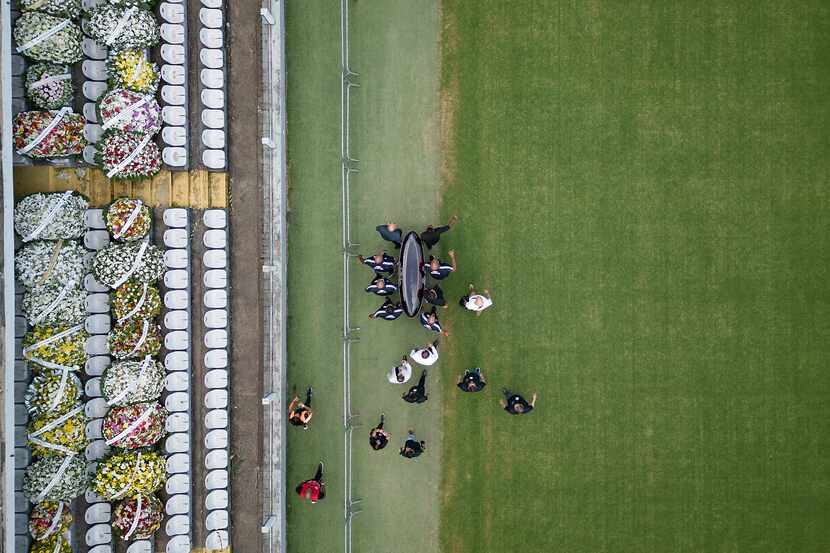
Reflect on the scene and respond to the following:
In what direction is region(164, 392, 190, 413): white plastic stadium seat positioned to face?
to the viewer's right

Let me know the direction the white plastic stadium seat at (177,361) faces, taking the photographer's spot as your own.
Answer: facing to the right of the viewer

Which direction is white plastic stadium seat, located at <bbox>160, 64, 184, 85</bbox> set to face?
to the viewer's right

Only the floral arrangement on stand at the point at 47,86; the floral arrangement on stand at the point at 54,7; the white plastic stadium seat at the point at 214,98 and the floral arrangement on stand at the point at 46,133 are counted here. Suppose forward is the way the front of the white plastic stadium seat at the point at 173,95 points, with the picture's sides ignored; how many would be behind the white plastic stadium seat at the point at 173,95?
3

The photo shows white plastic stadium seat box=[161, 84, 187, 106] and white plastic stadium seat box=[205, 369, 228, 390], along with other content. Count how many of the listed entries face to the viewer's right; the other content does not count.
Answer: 2

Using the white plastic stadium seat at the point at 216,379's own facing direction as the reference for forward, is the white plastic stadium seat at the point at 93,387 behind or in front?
behind

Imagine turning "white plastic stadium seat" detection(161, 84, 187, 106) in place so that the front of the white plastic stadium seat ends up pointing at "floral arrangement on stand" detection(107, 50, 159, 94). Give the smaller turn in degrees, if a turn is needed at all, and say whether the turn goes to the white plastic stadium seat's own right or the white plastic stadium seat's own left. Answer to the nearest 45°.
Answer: approximately 180°

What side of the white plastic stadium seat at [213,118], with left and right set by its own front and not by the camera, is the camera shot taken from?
right
